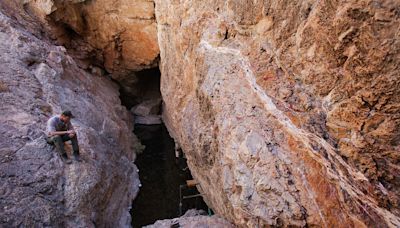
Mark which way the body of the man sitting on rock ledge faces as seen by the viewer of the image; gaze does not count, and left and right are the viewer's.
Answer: facing the viewer and to the right of the viewer
